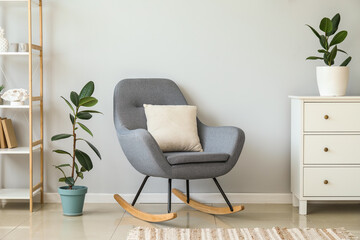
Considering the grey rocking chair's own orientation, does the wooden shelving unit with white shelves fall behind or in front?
behind

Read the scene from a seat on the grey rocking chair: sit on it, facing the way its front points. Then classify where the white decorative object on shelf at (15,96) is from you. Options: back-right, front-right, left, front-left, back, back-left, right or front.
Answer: back-right

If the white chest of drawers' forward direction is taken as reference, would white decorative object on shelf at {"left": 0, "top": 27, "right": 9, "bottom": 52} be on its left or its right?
on its right

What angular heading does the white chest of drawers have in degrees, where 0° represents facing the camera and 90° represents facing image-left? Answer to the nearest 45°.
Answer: approximately 0°

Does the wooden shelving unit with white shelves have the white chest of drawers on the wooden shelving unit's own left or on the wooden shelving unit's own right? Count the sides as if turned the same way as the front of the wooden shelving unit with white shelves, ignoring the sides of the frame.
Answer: on the wooden shelving unit's own left

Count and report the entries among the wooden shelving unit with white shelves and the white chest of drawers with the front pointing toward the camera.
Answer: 2

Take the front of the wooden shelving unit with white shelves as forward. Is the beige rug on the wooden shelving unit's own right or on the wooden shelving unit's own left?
on the wooden shelving unit's own left

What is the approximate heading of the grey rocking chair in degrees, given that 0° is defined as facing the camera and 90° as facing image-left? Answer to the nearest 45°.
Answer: approximately 315°
